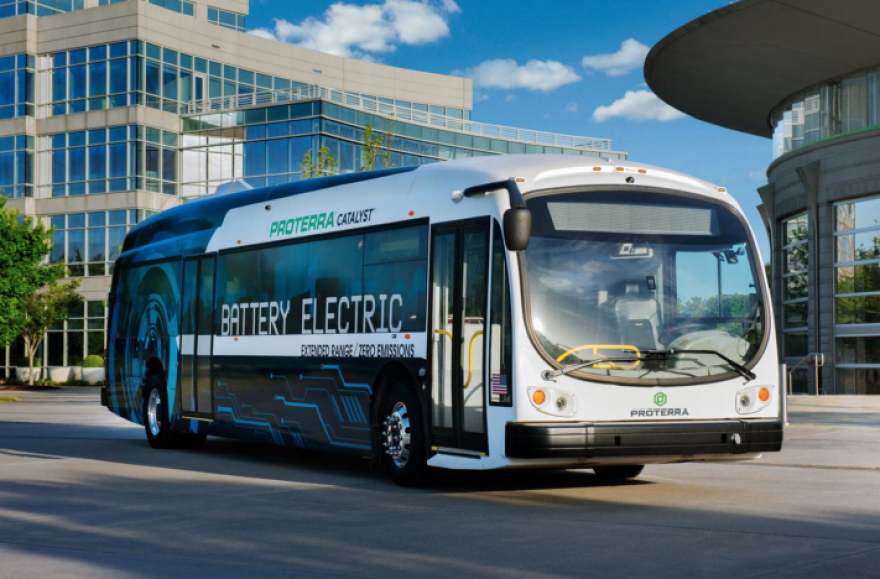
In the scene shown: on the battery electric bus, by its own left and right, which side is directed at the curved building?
left

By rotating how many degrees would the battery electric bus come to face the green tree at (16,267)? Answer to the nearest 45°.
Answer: approximately 180°

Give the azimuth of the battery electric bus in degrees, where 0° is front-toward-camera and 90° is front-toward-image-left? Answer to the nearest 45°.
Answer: approximately 315°
